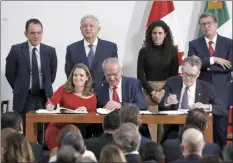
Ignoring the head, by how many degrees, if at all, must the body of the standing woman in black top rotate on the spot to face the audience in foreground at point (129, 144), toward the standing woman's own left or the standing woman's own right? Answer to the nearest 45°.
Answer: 0° — they already face them

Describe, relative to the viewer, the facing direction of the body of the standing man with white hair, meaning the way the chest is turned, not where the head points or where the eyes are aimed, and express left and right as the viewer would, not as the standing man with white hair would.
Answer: facing the viewer

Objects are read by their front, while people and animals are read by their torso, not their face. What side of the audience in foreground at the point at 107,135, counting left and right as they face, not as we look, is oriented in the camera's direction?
back

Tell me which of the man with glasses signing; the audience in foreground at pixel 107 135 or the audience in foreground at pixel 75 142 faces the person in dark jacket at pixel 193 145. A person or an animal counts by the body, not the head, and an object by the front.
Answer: the man with glasses signing

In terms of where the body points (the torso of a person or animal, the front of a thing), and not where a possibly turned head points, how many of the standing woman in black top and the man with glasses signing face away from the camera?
0

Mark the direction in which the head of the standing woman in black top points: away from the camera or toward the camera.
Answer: toward the camera

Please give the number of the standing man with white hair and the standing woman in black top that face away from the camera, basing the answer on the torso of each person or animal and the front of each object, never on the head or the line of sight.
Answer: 0

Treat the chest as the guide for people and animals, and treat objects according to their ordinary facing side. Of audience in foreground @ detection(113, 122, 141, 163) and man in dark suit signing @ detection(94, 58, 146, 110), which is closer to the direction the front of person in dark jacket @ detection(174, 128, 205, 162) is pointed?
the man in dark suit signing

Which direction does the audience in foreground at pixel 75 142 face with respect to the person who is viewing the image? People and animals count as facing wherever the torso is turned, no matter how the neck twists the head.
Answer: facing away from the viewer

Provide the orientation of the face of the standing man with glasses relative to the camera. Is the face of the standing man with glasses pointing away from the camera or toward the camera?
toward the camera

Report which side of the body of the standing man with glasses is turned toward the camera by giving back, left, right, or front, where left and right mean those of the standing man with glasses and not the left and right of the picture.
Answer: front

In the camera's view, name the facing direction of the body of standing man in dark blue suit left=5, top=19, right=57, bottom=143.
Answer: toward the camera

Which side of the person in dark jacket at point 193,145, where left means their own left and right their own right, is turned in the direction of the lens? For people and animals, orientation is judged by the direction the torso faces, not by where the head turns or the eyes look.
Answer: back

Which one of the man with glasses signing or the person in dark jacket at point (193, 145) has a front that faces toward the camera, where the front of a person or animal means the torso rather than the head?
the man with glasses signing
